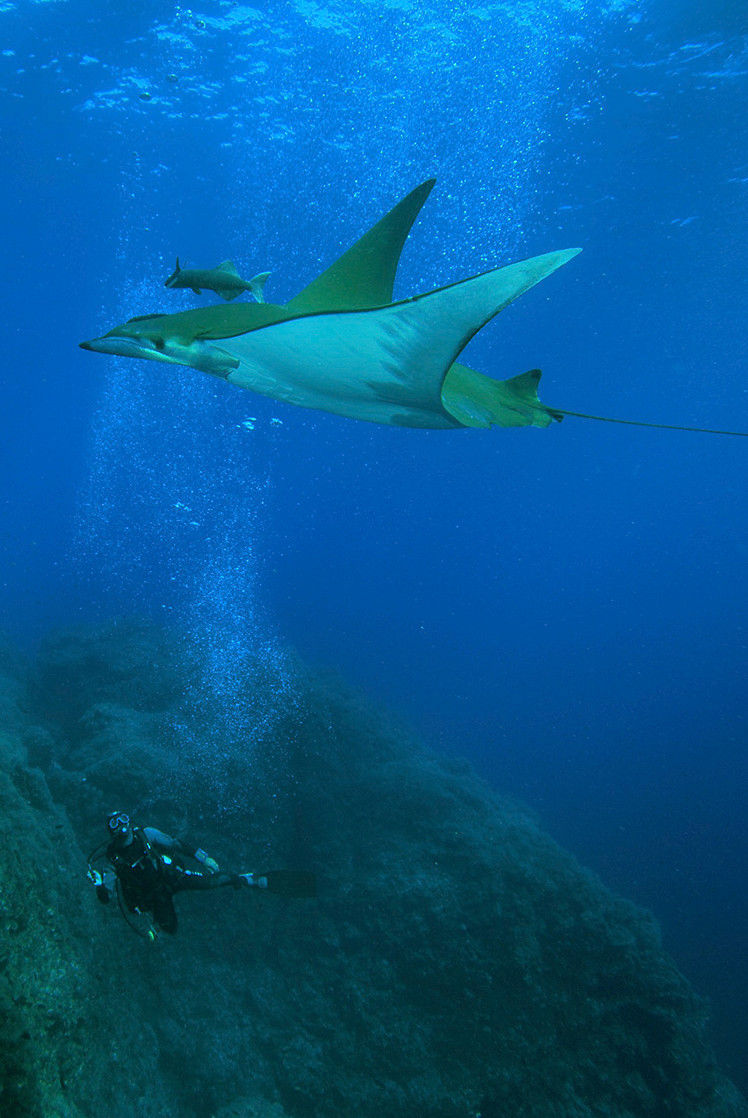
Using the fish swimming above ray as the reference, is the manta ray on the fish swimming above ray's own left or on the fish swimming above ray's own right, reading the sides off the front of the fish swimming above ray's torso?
on the fish swimming above ray's own left

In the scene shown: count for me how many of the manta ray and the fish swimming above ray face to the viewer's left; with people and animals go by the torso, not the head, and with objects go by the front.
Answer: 2

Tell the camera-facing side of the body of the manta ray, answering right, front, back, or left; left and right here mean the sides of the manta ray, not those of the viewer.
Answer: left

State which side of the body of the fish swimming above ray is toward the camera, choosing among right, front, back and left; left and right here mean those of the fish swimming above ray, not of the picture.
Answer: left

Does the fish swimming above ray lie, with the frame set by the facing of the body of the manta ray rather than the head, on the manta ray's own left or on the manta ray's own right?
on the manta ray's own right
